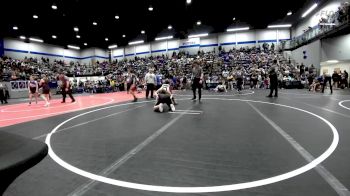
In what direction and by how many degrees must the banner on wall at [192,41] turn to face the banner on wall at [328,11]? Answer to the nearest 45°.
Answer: approximately 45° to its left

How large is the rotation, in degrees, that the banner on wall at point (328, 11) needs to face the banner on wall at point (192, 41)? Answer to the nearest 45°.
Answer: approximately 45° to its right

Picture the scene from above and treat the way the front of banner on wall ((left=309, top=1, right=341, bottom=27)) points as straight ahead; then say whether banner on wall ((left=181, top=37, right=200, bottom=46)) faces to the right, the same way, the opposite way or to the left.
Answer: to the left

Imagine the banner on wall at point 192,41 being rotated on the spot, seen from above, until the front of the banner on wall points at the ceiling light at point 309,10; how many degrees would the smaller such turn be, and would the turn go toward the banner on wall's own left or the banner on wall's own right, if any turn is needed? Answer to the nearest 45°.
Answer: approximately 45° to the banner on wall's own left

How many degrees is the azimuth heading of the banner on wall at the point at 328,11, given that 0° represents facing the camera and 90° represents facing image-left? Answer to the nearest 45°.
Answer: approximately 45°

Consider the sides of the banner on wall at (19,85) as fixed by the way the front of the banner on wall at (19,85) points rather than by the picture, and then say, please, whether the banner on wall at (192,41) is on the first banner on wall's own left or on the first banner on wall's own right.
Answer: on the first banner on wall's own left
